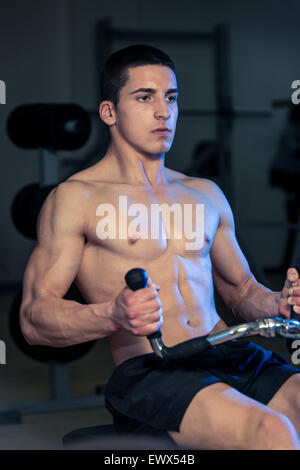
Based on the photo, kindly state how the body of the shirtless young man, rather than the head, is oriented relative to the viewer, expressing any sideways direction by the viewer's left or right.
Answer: facing the viewer and to the right of the viewer
